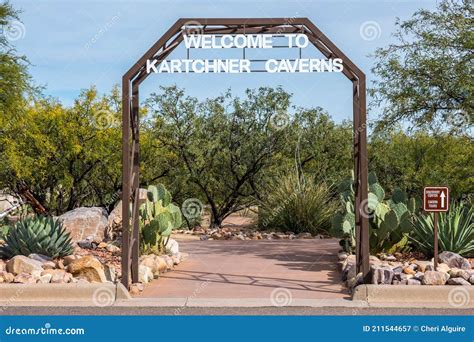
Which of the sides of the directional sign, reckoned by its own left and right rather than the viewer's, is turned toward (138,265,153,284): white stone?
right

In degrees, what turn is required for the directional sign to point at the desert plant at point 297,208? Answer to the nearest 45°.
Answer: approximately 135° to its right

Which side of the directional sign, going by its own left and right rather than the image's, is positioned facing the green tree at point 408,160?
back

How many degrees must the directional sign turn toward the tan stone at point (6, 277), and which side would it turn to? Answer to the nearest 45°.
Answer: approximately 90° to its right

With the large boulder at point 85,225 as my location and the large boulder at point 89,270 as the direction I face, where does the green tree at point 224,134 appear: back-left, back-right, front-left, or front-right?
back-left

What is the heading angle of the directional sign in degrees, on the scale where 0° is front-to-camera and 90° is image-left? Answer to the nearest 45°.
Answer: approximately 0°

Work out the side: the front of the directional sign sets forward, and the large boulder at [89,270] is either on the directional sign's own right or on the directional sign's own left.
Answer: on the directional sign's own right

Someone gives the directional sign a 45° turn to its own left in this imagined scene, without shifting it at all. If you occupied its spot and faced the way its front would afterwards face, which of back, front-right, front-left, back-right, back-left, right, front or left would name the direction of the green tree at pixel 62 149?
back

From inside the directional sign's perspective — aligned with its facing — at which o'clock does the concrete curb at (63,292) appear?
The concrete curb is roughly at 2 o'clock from the directional sign.
